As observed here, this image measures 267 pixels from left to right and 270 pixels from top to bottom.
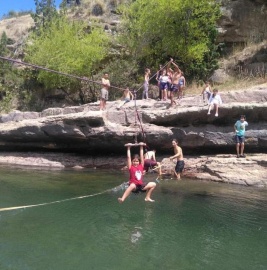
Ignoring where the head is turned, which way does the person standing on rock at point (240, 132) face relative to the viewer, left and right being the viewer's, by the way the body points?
facing the viewer

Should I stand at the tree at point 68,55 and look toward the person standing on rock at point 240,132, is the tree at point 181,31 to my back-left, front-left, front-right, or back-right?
front-left

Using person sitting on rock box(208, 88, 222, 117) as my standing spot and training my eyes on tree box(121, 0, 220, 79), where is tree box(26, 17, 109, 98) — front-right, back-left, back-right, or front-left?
front-left

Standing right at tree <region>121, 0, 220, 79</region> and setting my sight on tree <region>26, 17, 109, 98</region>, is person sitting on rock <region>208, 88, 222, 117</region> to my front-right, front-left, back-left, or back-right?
back-left

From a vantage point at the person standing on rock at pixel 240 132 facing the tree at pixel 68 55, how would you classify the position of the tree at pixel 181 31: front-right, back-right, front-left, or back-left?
front-right

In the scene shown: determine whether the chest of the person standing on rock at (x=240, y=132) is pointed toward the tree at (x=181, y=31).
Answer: no

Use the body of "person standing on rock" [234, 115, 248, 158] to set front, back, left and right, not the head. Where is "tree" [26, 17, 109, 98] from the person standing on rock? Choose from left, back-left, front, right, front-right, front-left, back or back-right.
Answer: back-right
